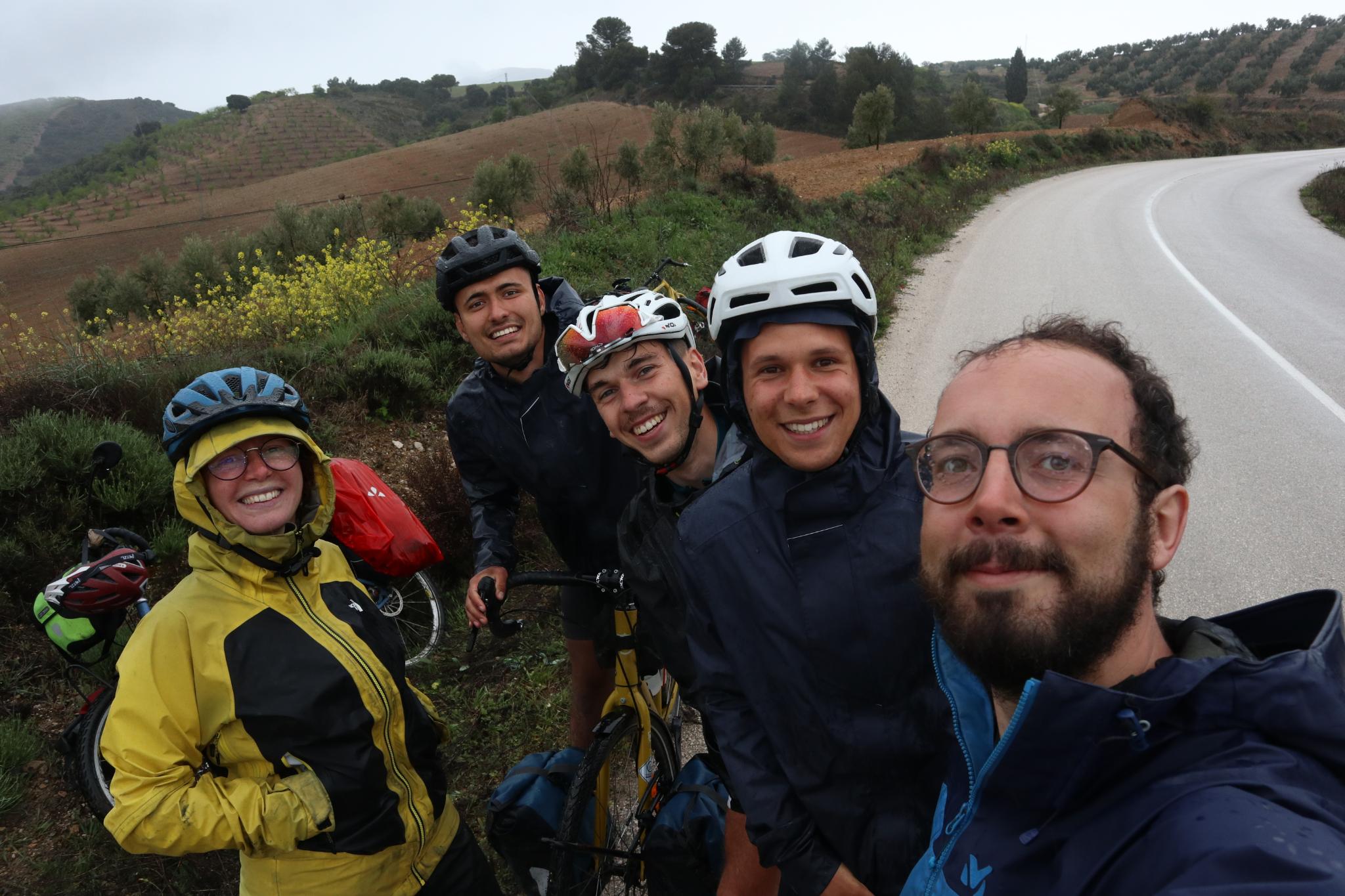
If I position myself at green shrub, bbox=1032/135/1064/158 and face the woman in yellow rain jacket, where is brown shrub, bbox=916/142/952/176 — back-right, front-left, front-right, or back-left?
front-right

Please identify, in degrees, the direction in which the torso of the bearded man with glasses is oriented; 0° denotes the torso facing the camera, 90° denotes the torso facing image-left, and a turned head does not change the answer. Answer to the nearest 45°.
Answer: approximately 45°

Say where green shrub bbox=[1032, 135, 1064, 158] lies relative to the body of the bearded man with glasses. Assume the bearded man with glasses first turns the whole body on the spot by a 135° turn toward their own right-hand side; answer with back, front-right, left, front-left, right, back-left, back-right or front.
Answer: front

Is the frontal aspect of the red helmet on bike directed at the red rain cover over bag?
no

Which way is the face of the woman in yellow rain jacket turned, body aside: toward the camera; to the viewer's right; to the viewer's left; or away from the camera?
toward the camera

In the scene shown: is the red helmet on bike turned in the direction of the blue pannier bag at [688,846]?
no

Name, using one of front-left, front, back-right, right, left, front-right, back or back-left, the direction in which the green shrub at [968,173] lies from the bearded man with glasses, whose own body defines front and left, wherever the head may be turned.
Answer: back-right

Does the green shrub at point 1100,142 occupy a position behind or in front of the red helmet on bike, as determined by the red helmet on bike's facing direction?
behind

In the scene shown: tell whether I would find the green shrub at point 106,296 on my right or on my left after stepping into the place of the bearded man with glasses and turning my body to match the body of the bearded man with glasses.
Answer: on my right

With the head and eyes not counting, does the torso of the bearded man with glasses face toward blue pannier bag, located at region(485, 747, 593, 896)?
no

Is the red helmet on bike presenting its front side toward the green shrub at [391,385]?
no

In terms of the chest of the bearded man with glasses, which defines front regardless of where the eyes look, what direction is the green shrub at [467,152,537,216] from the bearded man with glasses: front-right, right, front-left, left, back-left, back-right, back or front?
right

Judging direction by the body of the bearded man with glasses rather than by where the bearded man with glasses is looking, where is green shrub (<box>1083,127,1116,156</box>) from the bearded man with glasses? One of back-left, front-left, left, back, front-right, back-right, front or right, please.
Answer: back-right

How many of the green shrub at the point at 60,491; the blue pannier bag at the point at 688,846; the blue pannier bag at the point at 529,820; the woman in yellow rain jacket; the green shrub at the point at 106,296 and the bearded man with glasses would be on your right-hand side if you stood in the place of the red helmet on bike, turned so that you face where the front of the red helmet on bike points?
2

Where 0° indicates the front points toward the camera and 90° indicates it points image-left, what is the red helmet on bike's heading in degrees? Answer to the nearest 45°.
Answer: approximately 90°
